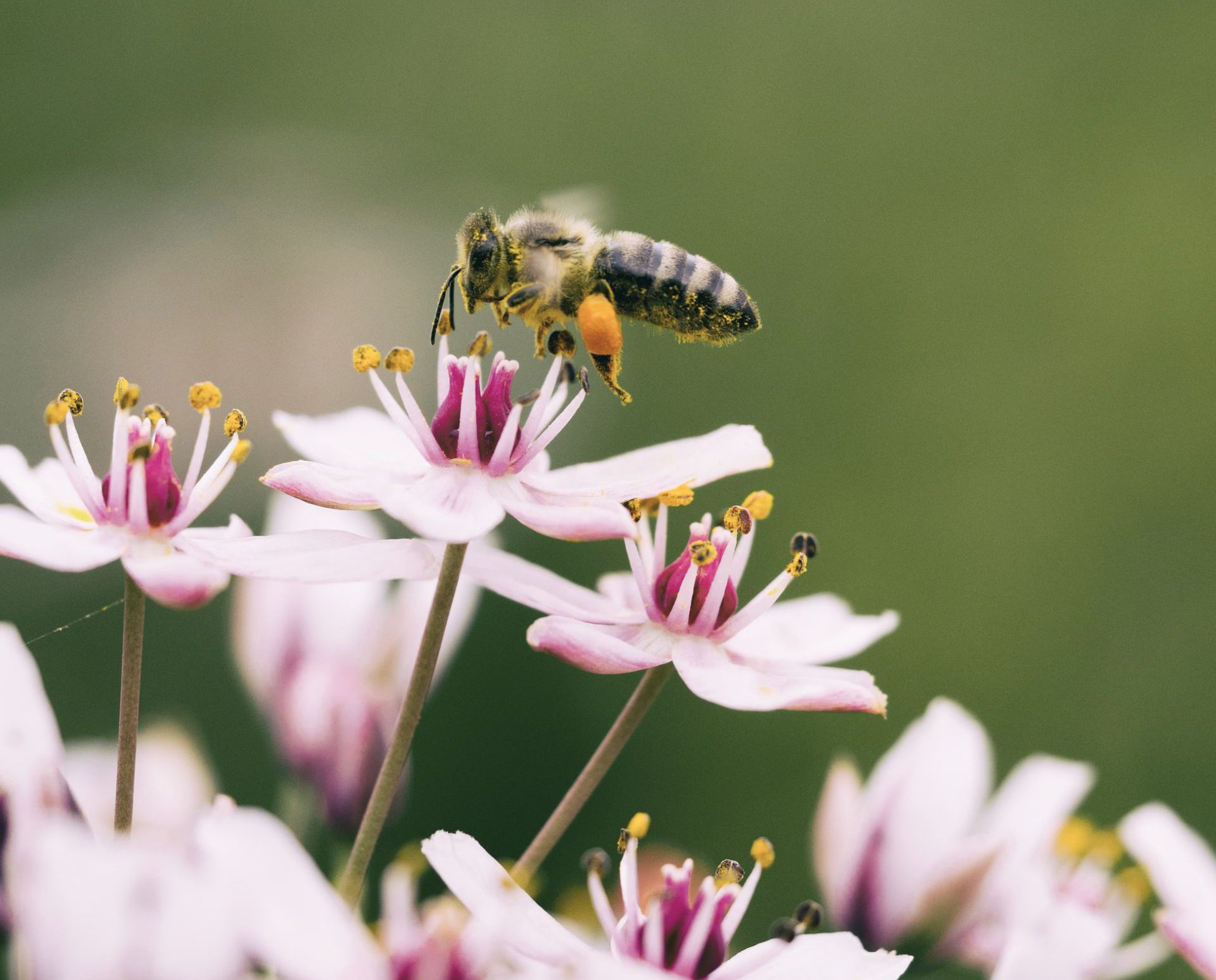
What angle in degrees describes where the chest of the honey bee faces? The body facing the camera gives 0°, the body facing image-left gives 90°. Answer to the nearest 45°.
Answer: approximately 90°

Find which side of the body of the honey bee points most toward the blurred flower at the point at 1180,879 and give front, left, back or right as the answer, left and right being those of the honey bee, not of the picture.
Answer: back
